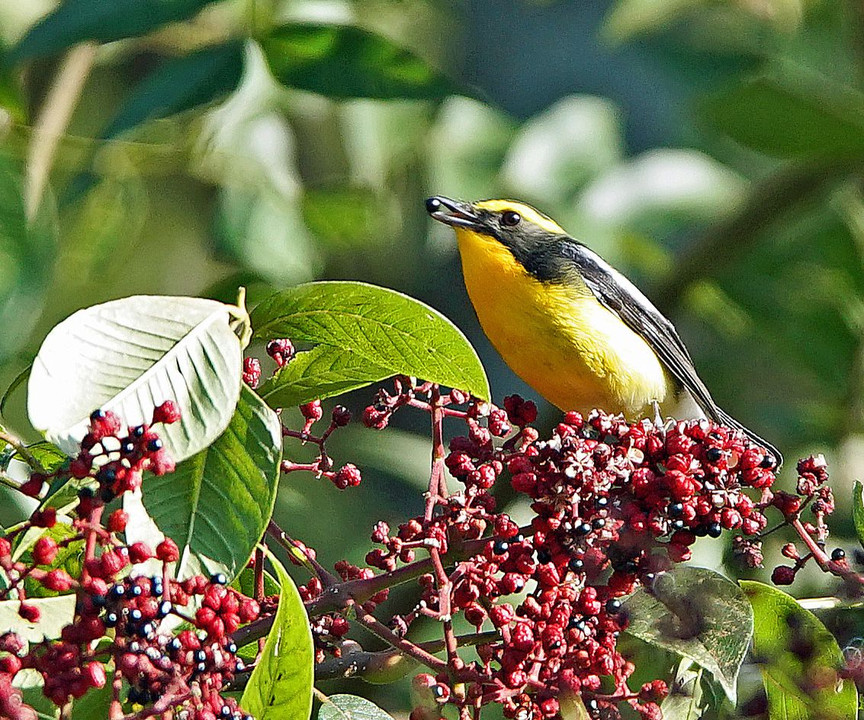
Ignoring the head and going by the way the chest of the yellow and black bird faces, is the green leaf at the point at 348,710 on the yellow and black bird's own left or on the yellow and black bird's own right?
on the yellow and black bird's own left

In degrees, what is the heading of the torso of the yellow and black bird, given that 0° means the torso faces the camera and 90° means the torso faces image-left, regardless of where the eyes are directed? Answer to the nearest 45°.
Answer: approximately 90°

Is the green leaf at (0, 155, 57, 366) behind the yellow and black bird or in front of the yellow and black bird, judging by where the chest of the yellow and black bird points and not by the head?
in front

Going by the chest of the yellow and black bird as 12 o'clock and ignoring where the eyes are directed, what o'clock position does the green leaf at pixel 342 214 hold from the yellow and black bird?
The green leaf is roughly at 2 o'clock from the yellow and black bird.

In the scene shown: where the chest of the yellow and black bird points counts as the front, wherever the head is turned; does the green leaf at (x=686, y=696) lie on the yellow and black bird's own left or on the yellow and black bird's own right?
on the yellow and black bird's own left

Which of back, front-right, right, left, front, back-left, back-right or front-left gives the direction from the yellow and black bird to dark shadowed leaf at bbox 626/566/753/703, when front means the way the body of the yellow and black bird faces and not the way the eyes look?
left

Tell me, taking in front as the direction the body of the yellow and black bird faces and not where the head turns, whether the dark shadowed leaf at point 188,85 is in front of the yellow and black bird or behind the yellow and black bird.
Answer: in front
